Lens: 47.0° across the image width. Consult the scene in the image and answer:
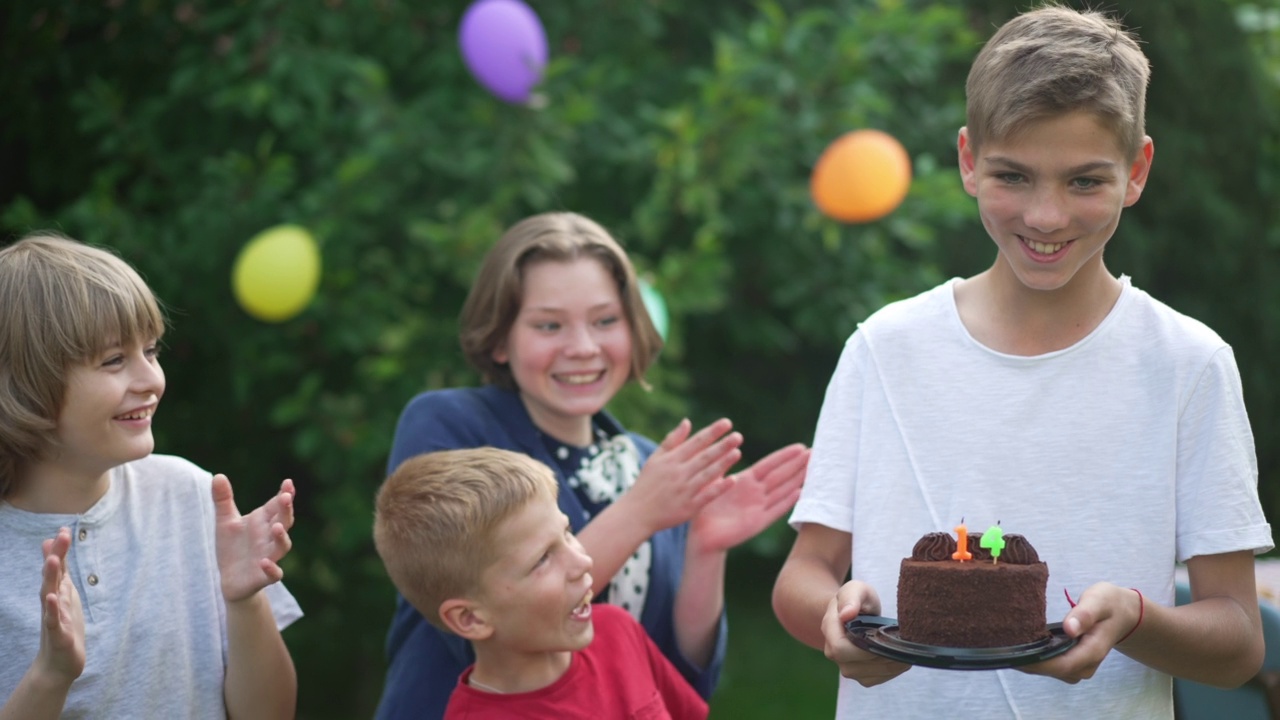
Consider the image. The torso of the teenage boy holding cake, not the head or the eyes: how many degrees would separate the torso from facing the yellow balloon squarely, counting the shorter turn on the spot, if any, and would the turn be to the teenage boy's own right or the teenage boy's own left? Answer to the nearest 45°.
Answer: approximately 135° to the teenage boy's own right

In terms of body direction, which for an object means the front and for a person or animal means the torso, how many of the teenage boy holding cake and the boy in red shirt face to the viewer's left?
0

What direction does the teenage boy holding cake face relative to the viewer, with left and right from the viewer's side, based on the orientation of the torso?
facing the viewer

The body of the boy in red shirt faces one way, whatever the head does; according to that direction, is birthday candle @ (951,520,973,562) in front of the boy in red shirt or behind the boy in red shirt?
in front

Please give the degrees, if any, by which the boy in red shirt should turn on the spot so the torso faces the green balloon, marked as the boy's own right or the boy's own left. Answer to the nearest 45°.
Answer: approximately 135° to the boy's own left

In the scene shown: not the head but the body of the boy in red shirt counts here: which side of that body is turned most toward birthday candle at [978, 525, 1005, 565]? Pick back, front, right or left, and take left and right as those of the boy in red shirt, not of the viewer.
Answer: left

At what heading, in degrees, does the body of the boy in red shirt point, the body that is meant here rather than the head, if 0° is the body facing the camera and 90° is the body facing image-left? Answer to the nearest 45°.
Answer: approximately 315°

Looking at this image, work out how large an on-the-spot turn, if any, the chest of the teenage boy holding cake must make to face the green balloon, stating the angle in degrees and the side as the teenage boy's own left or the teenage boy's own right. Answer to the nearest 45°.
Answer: approximately 135° to the teenage boy's own right

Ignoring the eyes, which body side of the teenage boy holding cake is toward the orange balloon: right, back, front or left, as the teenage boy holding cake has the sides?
back

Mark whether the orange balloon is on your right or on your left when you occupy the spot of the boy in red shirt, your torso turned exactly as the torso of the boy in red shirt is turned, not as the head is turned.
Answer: on your left

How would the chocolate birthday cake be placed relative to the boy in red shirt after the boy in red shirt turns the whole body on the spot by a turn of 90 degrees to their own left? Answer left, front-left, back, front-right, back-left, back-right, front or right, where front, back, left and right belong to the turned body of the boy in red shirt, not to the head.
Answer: right

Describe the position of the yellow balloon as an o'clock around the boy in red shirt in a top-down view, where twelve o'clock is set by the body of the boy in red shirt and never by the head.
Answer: The yellow balloon is roughly at 5 o'clock from the boy in red shirt.
